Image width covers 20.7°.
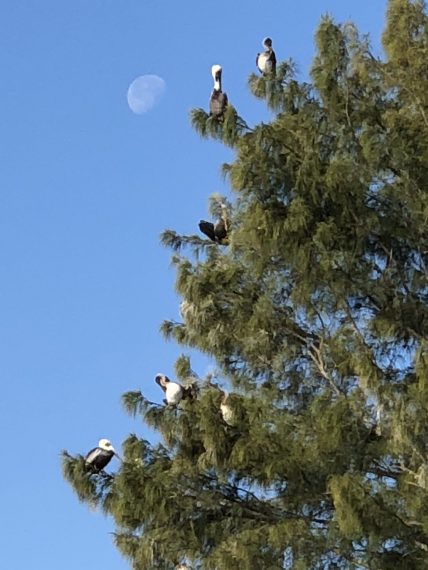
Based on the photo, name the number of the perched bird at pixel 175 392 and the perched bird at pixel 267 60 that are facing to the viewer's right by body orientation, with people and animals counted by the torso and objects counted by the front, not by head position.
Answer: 0

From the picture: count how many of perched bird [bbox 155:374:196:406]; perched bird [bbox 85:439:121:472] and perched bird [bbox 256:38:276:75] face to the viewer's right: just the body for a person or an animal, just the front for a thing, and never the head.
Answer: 1

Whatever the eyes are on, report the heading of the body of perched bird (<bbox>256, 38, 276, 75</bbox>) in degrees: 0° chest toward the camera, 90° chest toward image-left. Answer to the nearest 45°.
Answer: approximately 45°

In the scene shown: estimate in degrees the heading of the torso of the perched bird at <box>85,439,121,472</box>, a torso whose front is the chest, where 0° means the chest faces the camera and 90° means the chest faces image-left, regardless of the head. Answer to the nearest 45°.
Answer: approximately 270°

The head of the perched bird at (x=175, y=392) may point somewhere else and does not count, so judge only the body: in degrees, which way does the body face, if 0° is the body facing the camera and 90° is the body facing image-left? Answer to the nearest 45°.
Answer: approximately 45°

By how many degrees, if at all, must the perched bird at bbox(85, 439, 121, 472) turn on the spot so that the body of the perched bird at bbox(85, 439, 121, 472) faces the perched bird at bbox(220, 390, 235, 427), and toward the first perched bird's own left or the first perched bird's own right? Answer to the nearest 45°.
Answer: approximately 45° to the first perched bird's own right
